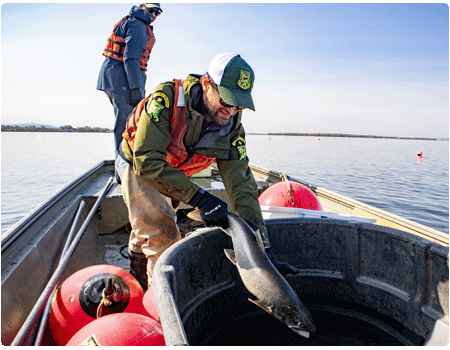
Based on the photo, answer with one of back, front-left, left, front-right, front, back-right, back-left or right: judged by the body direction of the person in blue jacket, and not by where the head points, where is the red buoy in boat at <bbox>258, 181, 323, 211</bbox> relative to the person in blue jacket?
front-right

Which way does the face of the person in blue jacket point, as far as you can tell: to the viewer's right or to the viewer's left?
to the viewer's right

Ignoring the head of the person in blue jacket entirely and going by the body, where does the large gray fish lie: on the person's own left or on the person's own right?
on the person's own right

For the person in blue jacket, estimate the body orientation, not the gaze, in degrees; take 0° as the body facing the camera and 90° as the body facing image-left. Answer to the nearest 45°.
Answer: approximately 270°

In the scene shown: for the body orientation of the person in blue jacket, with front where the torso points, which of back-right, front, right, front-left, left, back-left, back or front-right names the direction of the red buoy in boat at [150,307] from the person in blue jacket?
right

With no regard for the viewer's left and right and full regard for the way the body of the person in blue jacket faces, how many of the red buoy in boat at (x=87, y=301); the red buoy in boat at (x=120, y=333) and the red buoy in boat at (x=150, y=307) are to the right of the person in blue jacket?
3

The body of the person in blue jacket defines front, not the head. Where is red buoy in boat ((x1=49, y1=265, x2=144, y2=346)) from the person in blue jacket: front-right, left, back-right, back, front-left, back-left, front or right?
right

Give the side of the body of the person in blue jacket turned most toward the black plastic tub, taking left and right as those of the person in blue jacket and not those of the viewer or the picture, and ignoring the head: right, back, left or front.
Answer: right

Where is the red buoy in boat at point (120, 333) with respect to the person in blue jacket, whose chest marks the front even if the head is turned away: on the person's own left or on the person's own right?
on the person's own right
